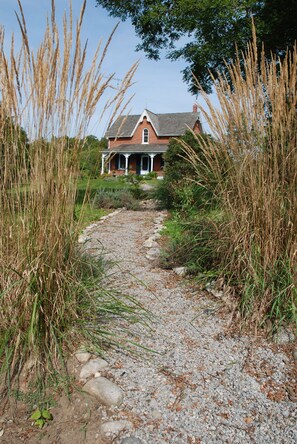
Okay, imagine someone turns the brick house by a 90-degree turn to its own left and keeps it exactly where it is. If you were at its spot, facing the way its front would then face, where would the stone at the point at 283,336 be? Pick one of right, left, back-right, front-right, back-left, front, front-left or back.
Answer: right

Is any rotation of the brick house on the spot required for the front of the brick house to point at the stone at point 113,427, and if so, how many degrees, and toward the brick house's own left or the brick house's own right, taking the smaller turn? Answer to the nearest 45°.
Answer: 0° — it already faces it

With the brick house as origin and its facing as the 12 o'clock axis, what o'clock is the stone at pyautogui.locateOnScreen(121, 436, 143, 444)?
The stone is roughly at 12 o'clock from the brick house.

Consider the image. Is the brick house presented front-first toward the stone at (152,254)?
yes

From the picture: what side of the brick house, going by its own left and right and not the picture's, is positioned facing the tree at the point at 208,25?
front

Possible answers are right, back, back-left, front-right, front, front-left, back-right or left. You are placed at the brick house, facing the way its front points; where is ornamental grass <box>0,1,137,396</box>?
front

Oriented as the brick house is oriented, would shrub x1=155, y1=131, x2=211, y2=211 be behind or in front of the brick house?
in front

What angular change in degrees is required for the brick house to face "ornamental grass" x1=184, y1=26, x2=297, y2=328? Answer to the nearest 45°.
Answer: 0° — it already faces it

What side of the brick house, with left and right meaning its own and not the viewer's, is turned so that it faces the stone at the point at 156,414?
front

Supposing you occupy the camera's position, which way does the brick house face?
facing the viewer

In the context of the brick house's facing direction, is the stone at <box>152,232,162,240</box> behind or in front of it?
in front

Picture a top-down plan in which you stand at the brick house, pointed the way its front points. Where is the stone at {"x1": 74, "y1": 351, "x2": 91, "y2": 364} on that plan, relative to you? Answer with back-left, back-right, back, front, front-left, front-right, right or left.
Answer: front

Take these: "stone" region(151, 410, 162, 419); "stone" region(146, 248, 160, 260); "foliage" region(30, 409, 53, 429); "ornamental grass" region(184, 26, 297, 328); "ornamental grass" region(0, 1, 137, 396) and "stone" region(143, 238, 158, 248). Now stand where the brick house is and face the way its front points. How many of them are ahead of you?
6

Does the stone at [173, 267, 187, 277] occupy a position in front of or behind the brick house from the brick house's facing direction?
in front

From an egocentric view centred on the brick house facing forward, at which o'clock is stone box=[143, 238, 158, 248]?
The stone is roughly at 12 o'clock from the brick house.

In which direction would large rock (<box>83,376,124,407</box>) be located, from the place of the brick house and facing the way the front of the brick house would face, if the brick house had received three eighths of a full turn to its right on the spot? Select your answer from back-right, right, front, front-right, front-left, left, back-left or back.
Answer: back-left
